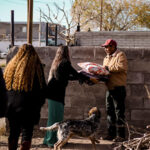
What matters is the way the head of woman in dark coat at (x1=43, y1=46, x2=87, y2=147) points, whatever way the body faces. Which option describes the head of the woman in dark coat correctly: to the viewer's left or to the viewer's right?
to the viewer's right

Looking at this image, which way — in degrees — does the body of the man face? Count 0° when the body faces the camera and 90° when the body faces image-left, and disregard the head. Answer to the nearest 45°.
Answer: approximately 45°

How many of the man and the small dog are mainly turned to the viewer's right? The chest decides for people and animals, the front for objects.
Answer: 1

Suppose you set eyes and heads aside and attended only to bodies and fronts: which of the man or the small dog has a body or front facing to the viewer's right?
the small dog

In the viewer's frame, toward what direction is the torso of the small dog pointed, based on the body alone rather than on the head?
to the viewer's right

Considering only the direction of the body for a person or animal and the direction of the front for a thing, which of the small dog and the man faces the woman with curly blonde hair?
the man

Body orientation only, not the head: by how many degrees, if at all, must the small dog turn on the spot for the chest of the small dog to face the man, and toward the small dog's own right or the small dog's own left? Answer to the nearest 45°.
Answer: approximately 45° to the small dog's own left

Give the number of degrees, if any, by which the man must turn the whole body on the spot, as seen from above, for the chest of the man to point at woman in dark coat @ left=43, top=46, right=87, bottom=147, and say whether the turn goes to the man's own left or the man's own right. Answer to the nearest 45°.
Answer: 0° — they already face them

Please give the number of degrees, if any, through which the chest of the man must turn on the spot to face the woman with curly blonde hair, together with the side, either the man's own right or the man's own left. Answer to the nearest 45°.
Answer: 0° — they already face them

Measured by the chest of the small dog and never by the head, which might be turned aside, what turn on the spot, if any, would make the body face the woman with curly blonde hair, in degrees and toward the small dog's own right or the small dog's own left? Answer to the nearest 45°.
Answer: approximately 135° to the small dog's own right

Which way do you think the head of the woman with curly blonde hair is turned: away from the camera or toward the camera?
away from the camera

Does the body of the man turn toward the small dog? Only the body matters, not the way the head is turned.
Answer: yes
